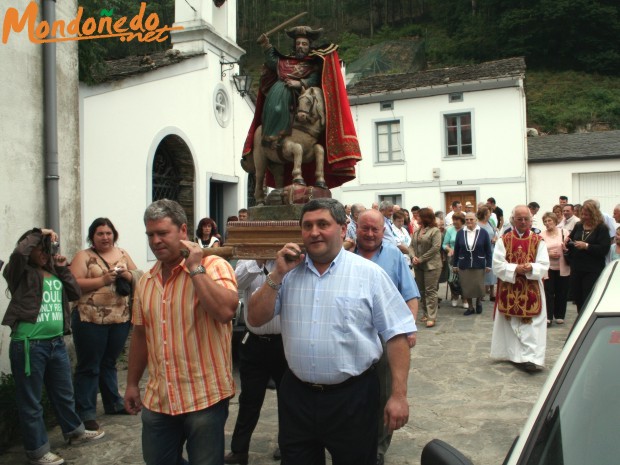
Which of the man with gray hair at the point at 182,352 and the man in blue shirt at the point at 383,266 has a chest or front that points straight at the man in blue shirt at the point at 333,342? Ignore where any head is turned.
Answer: the man in blue shirt at the point at 383,266

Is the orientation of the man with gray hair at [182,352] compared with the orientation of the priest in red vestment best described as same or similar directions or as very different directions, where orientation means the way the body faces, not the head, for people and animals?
same or similar directions

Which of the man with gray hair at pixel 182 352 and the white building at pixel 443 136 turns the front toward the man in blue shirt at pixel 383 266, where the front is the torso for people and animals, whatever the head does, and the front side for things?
the white building

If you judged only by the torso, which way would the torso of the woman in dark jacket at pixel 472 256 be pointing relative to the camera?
toward the camera

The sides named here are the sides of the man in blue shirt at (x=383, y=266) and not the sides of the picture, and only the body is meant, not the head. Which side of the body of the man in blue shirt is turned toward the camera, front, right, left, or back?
front

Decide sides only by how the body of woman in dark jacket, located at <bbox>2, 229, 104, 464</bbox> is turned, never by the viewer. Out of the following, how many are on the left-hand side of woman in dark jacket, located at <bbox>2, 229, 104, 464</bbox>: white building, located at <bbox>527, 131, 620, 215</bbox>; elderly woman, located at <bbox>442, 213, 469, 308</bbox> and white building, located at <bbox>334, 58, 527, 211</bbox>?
3

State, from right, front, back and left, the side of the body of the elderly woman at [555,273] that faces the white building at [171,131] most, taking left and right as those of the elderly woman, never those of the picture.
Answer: right

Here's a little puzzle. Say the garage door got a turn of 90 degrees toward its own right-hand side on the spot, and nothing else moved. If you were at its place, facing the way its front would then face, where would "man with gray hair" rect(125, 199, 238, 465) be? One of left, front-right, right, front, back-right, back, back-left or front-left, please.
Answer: left

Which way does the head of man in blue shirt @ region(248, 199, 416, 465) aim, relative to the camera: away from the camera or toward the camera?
toward the camera

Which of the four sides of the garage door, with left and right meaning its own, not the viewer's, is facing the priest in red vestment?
front

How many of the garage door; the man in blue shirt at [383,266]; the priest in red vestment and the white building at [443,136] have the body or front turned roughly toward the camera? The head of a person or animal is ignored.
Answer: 4

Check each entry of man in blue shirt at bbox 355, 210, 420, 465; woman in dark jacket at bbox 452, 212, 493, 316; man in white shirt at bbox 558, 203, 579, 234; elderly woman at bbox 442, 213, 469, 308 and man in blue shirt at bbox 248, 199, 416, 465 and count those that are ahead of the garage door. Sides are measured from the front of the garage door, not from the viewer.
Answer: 5

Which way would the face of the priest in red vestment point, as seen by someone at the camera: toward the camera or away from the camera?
toward the camera

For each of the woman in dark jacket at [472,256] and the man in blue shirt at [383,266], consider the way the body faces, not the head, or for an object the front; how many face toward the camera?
2

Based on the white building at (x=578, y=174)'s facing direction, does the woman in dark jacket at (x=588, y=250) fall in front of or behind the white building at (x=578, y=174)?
in front

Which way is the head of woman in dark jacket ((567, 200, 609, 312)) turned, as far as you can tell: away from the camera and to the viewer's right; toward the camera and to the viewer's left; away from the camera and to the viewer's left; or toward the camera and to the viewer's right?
toward the camera and to the viewer's left

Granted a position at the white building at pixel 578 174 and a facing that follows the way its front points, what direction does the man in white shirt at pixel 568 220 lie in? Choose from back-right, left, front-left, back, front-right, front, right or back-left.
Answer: front

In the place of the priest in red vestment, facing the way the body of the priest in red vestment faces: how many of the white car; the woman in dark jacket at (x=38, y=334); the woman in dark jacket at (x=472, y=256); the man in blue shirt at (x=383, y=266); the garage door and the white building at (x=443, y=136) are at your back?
3
